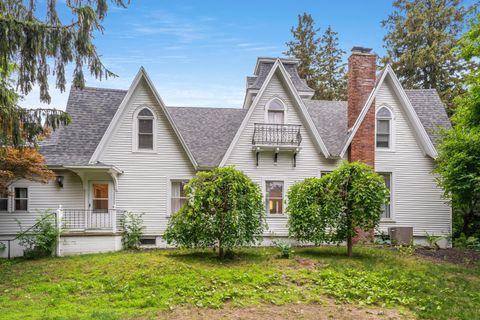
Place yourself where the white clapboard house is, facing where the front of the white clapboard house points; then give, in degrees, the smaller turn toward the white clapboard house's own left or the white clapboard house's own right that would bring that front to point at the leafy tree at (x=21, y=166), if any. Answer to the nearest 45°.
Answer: approximately 45° to the white clapboard house's own right

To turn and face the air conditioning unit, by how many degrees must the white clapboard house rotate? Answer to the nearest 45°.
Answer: approximately 90° to its left

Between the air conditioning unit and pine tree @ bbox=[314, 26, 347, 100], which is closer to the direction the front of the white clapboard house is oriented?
the air conditioning unit

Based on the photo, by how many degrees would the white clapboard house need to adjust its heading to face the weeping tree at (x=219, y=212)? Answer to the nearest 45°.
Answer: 0° — it already faces it

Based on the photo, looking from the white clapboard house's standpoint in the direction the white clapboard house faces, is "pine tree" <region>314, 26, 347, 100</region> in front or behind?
behind

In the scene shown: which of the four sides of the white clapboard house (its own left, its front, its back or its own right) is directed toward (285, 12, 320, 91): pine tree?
back

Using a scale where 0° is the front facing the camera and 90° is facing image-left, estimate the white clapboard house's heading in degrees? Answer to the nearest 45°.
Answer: approximately 0°
